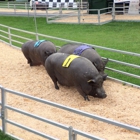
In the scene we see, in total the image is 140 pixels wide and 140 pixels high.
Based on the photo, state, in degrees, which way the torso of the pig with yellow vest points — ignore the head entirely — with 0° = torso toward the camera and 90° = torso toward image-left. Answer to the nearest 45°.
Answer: approximately 315°

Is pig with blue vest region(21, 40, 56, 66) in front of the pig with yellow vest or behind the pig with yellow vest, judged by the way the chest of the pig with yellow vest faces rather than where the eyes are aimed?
behind

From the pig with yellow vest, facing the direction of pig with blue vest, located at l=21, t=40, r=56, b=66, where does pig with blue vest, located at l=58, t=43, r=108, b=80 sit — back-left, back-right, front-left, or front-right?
front-right

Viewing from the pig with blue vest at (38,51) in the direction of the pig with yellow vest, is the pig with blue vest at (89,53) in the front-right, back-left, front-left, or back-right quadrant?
front-left
